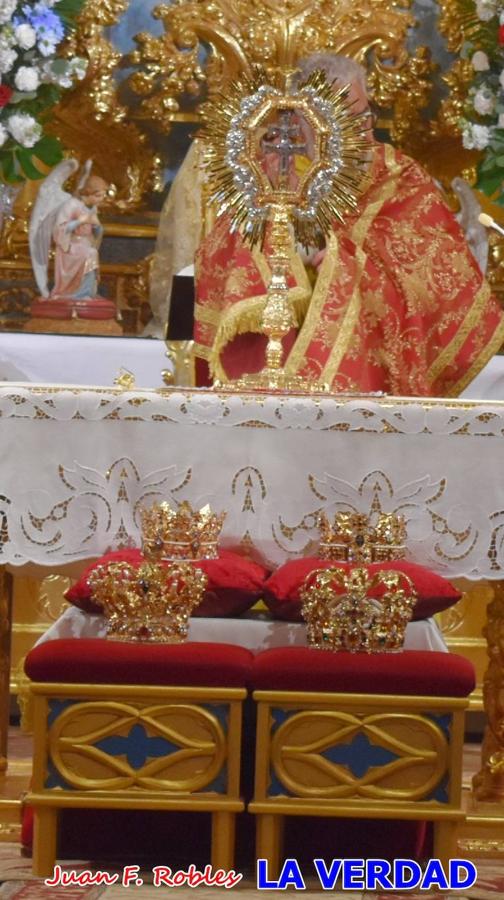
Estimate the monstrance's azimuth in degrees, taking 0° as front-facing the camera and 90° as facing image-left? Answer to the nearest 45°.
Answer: approximately 0°

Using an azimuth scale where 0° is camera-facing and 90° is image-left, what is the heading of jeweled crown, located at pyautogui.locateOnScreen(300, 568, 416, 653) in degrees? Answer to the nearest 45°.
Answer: approximately 0°

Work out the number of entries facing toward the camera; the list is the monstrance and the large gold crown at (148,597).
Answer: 2

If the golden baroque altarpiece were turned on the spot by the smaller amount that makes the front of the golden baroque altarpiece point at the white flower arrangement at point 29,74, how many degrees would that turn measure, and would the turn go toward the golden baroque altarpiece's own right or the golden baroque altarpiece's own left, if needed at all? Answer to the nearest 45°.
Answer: approximately 45° to the golden baroque altarpiece's own right

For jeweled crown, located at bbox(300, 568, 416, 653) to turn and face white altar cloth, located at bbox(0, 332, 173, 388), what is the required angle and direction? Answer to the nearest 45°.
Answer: approximately 135° to its right
